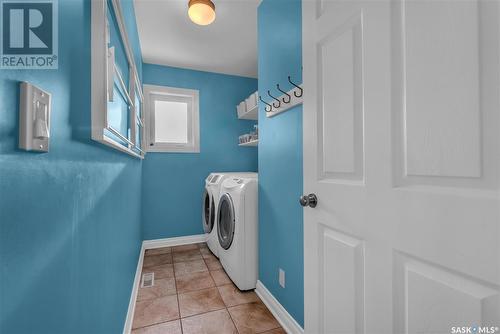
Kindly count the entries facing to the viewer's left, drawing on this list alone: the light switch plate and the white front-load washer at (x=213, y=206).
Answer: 1

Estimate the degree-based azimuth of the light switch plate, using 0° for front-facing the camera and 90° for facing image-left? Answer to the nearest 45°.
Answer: approximately 315°

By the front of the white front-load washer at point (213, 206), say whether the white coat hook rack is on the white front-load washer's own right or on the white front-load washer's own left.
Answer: on the white front-load washer's own left

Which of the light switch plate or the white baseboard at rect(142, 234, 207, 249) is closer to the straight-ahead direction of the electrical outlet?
the light switch plate

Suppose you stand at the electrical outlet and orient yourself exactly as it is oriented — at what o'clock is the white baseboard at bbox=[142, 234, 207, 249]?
The white baseboard is roughly at 3 o'clock from the electrical outlet.

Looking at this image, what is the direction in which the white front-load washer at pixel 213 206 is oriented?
to the viewer's left

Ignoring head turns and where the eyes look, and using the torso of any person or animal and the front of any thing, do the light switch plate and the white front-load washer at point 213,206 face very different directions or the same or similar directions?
very different directions

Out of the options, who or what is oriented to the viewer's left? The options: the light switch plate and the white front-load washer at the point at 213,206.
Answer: the white front-load washer
